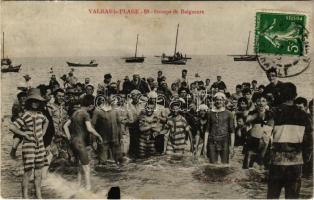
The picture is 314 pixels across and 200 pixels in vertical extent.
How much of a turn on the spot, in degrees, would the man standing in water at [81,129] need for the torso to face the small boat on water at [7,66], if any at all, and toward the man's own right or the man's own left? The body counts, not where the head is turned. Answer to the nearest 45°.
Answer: approximately 135° to the man's own left
